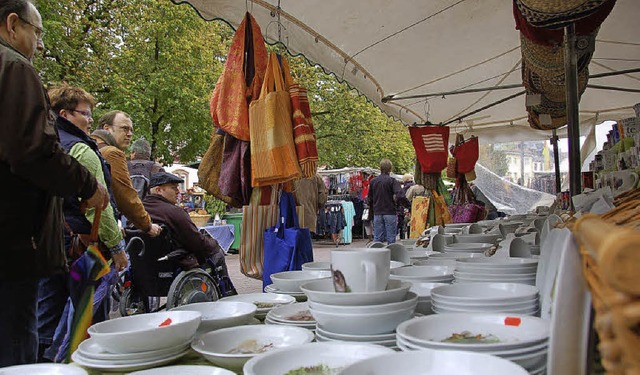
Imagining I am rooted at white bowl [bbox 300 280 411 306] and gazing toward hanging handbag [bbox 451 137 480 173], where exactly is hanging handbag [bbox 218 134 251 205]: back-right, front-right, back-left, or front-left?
front-left

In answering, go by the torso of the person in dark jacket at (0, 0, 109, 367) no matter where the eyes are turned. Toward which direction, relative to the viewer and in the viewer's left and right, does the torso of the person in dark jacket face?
facing to the right of the viewer

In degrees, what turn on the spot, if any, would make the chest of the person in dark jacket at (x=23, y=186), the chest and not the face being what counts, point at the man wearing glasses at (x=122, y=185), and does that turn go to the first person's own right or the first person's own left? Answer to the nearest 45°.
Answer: approximately 90° to the first person's own left

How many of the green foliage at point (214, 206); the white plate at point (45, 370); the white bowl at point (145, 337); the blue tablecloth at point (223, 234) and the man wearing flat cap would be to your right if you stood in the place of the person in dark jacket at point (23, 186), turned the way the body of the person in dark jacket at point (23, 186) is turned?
2

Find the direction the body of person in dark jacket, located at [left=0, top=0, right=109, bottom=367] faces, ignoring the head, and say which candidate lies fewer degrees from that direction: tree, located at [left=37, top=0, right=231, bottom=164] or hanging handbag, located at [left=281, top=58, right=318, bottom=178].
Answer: the hanging handbag

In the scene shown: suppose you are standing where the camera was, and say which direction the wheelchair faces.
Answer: facing away from the viewer and to the right of the viewer

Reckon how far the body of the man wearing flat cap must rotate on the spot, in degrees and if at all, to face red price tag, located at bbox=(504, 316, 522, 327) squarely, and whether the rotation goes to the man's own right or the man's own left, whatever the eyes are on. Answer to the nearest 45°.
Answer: approximately 90° to the man's own right

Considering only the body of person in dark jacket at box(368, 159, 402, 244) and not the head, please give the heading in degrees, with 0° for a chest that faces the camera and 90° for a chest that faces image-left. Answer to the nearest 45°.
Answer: approximately 180°

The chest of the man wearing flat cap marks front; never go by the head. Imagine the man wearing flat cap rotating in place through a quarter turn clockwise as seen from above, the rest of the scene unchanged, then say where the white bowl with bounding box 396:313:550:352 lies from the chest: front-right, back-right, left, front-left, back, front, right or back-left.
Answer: front

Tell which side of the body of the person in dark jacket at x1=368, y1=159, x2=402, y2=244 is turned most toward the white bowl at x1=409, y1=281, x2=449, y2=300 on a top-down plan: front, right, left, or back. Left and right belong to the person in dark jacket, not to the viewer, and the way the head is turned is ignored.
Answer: back

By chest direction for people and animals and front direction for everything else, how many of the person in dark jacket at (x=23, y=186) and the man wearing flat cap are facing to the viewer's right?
2

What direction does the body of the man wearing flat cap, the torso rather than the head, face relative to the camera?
to the viewer's right

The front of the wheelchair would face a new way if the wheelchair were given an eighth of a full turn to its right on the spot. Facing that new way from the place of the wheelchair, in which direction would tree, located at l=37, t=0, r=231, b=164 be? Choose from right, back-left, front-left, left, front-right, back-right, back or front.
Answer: left

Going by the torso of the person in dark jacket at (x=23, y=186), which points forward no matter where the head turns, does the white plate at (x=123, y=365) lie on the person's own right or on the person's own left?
on the person's own right
